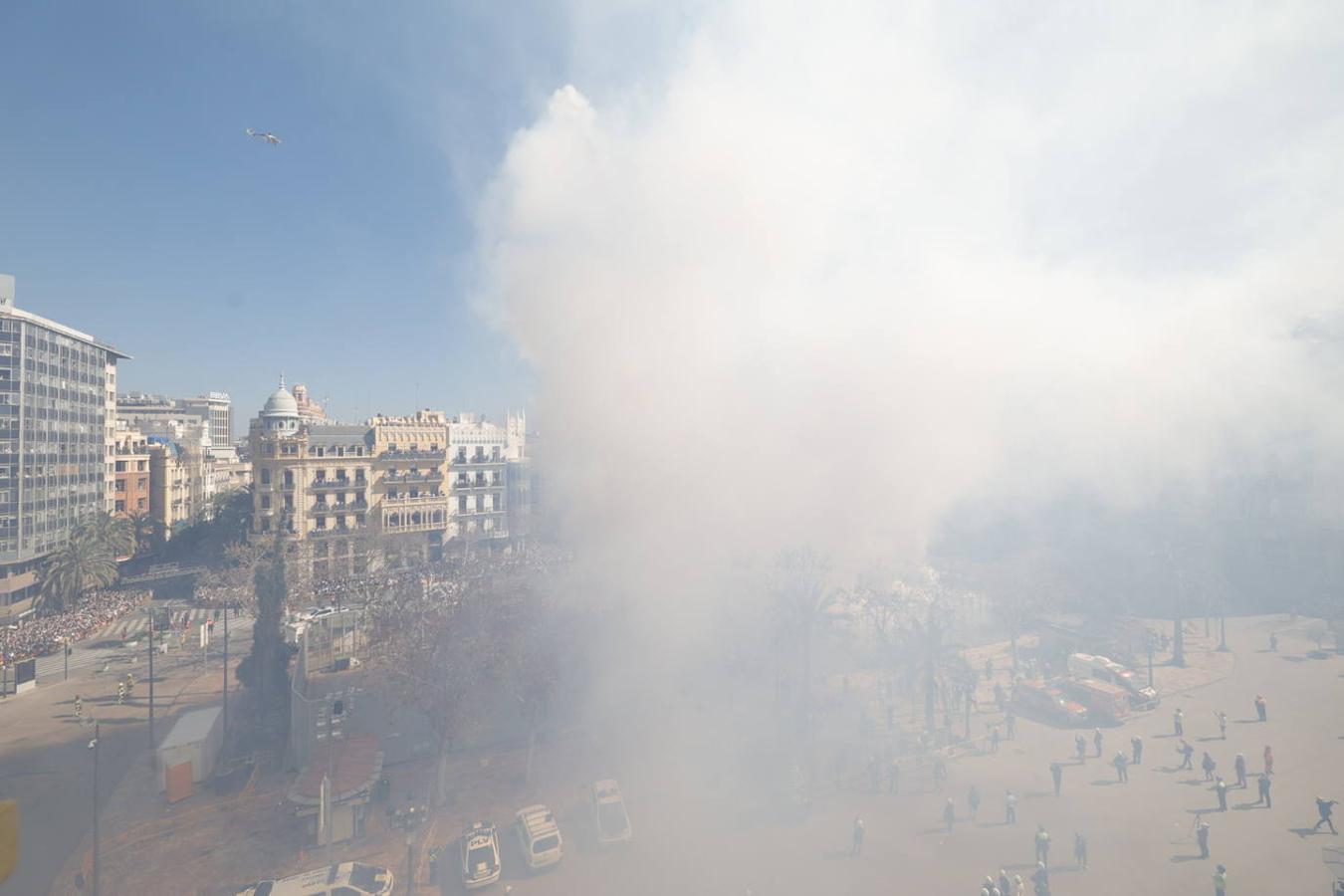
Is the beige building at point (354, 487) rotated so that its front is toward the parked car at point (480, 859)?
yes

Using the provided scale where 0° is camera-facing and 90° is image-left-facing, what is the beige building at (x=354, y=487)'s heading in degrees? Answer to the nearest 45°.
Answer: approximately 0°

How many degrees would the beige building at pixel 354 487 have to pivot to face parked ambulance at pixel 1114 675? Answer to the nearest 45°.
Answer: approximately 45° to its left

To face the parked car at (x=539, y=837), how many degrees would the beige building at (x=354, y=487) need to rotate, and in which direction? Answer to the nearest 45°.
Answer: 0° — it already faces it

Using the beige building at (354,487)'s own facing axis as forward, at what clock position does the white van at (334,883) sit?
The white van is roughly at 12 o'clock from the beige building.

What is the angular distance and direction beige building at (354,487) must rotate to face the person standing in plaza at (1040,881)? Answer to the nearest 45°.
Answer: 0° — it already faces them

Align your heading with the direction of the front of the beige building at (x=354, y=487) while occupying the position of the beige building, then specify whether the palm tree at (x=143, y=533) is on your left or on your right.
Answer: on your right

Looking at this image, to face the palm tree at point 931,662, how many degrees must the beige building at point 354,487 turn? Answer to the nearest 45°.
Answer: approximately 45° to its left

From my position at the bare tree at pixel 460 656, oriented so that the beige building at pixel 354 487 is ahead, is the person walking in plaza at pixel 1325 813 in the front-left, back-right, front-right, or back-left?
back-right

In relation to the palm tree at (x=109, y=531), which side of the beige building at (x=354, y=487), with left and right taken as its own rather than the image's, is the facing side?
right
